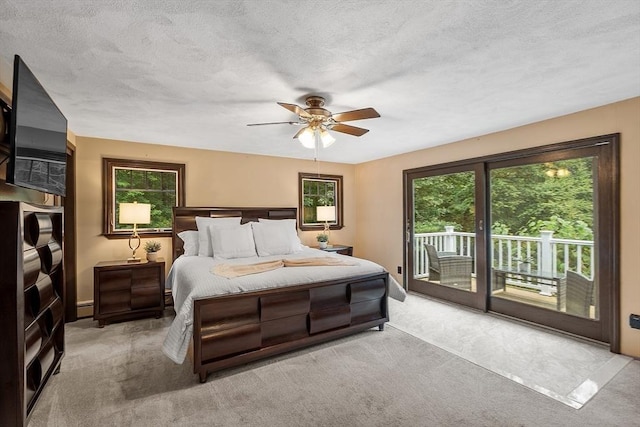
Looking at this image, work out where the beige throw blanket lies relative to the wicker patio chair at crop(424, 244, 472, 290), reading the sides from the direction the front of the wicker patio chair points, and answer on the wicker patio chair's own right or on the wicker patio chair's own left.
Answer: on the wicker patio chair's own right

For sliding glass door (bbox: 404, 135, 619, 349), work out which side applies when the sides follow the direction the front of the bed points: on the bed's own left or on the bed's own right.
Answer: on the bed's own left

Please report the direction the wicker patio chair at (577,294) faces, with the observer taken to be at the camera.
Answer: facing away from the viewer and to the left of the viewer

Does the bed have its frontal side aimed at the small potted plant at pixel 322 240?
no

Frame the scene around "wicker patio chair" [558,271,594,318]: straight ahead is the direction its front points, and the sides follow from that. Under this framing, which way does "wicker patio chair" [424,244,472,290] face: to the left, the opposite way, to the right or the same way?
the opposite way

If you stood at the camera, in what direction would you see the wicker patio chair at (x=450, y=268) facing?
facing the viewer and to the right of the viewer

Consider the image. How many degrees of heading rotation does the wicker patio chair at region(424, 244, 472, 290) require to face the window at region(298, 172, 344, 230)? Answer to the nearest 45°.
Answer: approximately 135° to its right

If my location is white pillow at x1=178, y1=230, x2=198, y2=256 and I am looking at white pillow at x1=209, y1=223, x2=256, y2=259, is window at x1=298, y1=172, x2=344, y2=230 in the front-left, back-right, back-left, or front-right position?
front-left

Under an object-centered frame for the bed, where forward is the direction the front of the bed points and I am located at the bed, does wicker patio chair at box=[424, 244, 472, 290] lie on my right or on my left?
on my left

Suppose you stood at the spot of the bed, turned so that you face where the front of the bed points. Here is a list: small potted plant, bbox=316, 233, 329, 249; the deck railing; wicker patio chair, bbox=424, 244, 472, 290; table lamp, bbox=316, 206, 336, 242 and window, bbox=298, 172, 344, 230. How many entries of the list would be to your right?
0

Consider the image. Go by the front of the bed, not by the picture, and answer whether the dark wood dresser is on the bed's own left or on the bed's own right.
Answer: on the bed's own right

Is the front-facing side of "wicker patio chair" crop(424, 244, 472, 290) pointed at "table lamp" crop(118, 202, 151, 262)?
no

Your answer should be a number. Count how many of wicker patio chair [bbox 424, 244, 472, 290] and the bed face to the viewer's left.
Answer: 0

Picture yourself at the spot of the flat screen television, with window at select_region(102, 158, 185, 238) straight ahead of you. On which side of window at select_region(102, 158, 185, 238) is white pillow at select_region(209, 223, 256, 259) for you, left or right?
right
